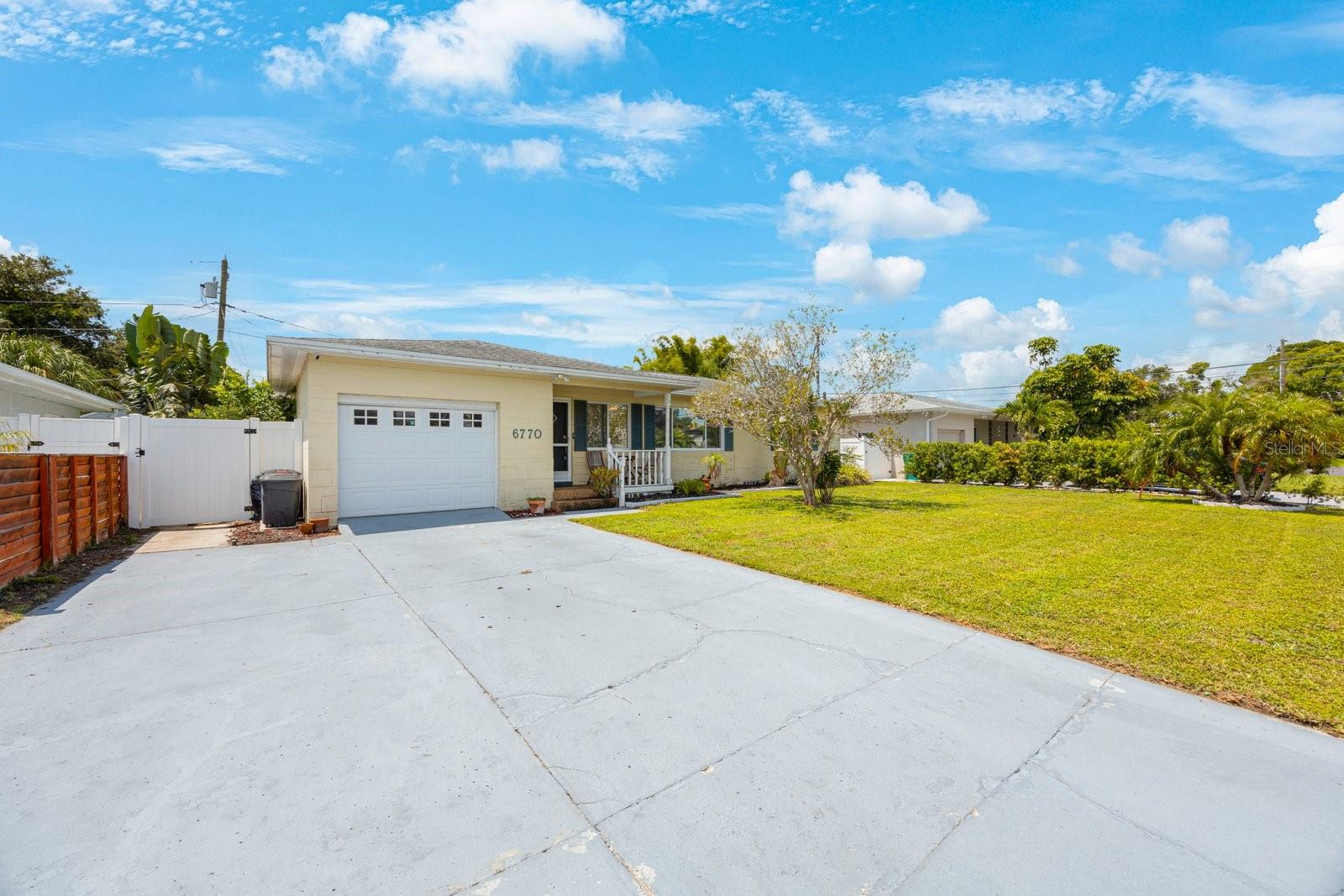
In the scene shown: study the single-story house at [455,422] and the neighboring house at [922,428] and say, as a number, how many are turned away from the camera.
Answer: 0

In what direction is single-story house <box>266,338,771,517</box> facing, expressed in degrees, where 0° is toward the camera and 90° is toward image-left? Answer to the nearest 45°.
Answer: approximately 315°

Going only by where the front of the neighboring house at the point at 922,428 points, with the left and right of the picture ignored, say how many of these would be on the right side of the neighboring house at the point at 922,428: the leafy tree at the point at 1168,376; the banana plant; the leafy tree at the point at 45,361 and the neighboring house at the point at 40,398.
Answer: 3

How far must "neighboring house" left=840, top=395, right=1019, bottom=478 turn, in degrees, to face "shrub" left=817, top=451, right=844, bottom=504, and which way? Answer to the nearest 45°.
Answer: approximately 45° to its right

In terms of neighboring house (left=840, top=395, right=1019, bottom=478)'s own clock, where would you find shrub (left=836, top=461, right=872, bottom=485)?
The shrub is roughly at 2 o'clock from the neighboring house.

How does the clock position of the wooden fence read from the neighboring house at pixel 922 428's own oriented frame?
The wooden fence is roughly at 2 o'clock from the neighboring house.

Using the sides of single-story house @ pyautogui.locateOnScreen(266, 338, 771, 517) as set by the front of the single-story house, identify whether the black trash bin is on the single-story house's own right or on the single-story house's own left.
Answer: on the single-story house's own right

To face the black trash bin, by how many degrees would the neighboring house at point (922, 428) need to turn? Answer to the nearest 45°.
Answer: approximately 90° to its right

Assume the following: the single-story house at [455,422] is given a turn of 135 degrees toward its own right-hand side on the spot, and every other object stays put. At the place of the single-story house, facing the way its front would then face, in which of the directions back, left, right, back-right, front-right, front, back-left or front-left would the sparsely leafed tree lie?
back

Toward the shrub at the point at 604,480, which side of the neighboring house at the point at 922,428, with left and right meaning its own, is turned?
right
